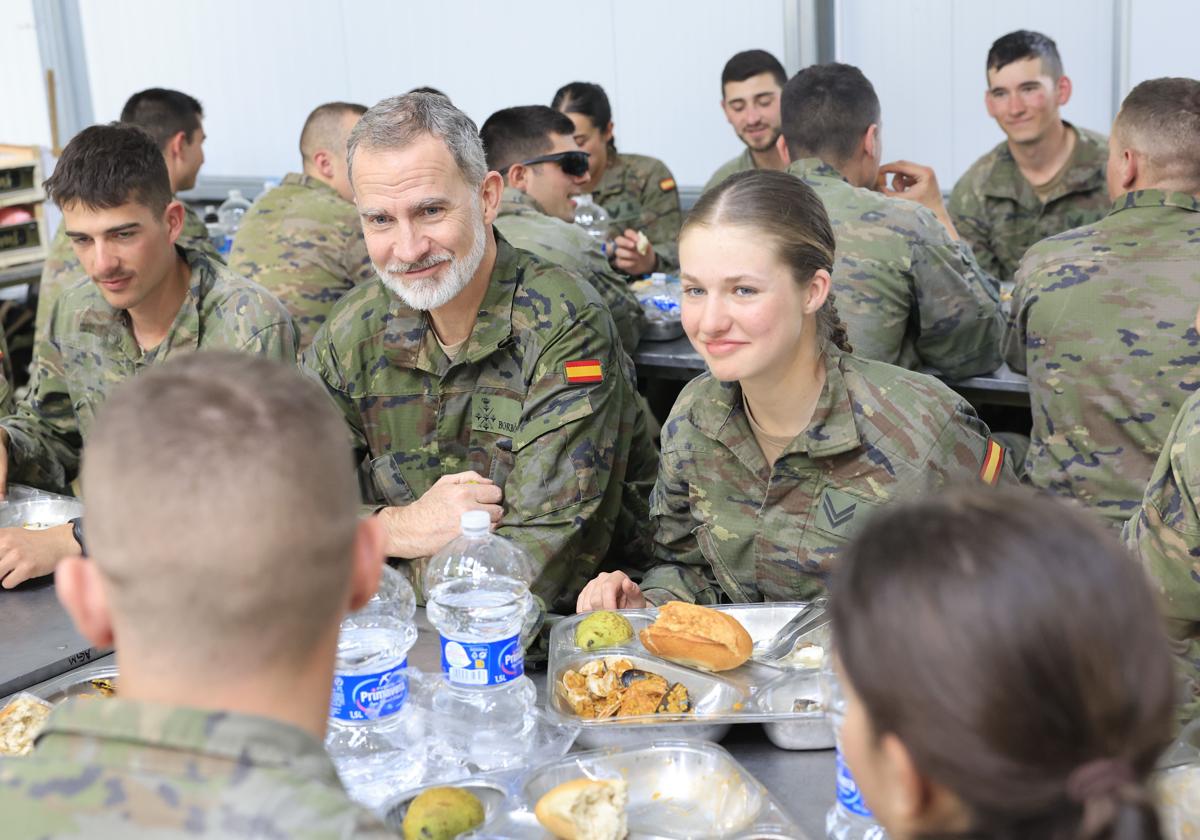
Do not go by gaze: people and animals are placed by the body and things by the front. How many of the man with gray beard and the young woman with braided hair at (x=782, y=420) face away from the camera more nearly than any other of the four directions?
0

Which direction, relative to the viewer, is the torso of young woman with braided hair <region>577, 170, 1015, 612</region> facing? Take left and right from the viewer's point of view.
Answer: facing the viewer and to the left of the viewer

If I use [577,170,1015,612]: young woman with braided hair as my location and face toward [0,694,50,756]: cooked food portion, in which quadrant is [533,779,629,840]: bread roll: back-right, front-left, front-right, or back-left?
front-left

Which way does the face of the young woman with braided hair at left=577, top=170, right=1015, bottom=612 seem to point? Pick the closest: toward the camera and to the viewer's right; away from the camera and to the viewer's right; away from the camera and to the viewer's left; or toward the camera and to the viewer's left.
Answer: toward the camera and to the viewer's left

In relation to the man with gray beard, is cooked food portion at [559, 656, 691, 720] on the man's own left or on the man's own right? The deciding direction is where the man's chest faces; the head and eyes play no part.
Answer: on the man's own left

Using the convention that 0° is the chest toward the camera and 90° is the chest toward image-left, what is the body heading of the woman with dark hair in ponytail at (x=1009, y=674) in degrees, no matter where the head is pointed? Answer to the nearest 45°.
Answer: approximately 135°

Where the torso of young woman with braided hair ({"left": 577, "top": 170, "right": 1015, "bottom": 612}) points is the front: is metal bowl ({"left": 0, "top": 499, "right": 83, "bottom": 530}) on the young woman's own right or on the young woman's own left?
on the young woman's own right

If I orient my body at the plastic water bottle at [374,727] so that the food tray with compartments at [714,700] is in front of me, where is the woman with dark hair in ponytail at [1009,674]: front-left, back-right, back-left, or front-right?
front-right

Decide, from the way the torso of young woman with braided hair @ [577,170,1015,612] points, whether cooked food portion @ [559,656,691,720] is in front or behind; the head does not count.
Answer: in front

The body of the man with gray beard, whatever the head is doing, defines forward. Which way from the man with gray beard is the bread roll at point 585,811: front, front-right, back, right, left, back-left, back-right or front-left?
front-left

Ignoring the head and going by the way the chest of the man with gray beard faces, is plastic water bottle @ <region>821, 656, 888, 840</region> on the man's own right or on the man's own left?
on the man's own left

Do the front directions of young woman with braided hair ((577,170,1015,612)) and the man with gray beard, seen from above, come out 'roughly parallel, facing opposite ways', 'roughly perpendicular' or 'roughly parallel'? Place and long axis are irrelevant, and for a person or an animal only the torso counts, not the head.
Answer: roughly parallel

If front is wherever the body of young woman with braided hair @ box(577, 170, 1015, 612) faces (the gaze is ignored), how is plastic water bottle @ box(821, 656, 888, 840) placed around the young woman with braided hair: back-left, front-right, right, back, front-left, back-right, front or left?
front-left

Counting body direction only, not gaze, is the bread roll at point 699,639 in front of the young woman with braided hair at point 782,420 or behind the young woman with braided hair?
in front
